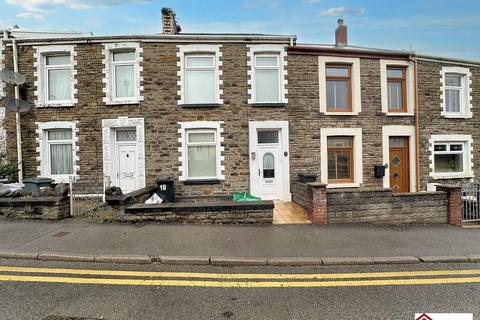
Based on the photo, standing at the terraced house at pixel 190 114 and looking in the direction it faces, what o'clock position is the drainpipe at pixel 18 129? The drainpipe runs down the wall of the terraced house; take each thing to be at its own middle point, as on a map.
The drainpipe is roughly at 3 o'clock from the terraced house.

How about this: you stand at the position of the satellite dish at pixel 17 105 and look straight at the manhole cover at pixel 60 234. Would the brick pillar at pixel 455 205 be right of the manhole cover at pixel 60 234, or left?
left

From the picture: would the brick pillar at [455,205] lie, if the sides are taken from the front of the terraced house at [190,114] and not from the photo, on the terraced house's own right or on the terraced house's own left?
on the terraced house's own left

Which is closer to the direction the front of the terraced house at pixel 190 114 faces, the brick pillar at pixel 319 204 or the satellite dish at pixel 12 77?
the brick pillar

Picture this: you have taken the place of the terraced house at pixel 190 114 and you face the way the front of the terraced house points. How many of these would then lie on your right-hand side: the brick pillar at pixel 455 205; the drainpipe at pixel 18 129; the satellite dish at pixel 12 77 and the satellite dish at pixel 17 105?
3

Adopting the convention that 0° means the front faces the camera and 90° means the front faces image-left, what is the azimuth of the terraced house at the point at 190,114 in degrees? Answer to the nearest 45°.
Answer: approximately 0°

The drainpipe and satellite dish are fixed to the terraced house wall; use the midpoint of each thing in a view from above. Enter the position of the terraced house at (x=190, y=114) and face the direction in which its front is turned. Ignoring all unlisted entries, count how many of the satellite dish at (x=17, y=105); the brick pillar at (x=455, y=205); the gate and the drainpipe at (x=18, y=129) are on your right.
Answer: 2

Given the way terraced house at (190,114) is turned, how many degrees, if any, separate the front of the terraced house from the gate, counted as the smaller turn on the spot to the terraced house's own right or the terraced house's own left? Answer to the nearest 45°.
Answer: approximately 90° to the terraced house's own left

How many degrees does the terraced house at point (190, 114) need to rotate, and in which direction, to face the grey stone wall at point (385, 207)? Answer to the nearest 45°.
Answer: approximately 45° to its left
